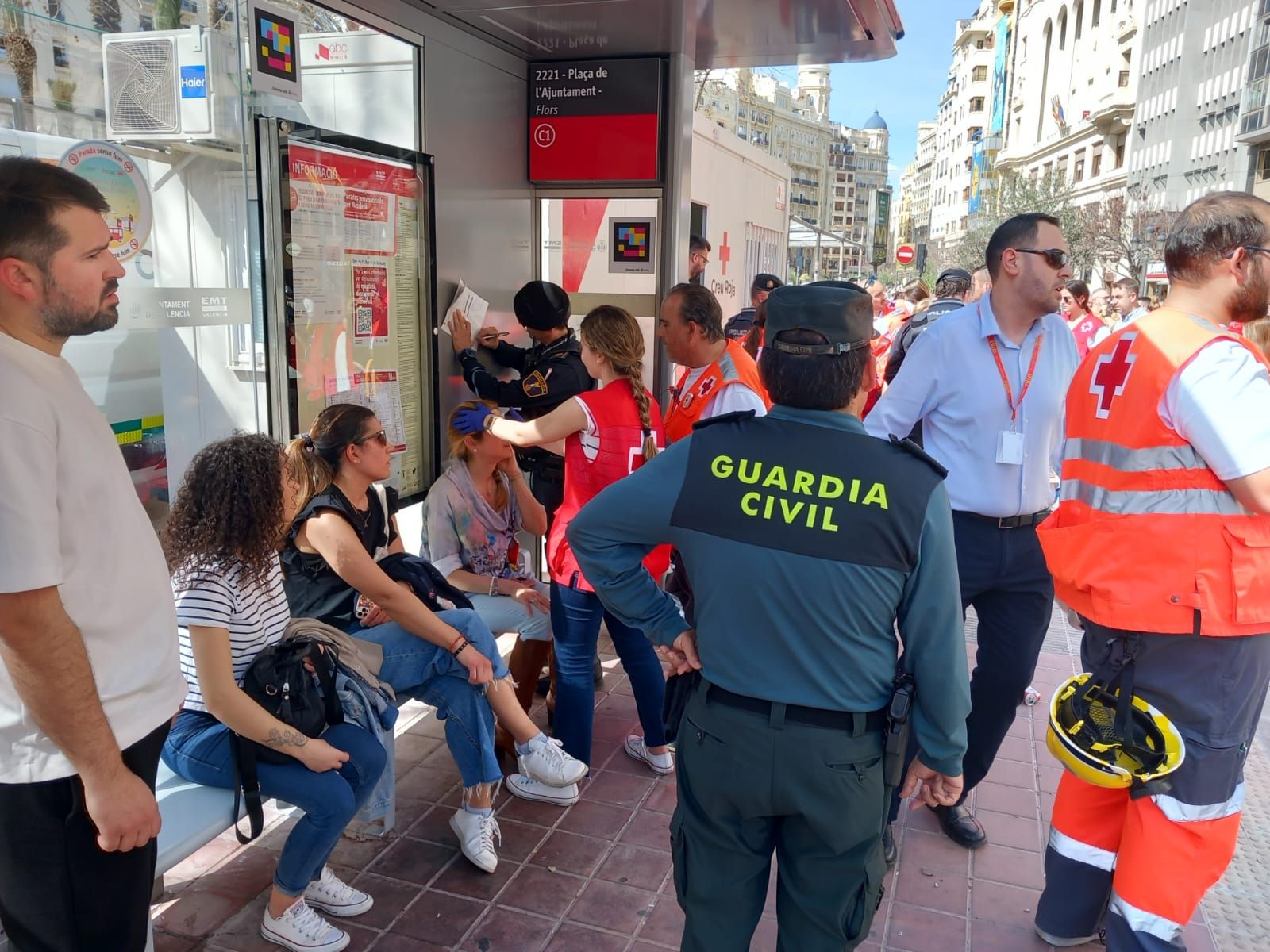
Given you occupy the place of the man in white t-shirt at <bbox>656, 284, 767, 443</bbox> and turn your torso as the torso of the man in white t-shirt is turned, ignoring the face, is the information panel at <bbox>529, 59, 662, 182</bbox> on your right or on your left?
on your right

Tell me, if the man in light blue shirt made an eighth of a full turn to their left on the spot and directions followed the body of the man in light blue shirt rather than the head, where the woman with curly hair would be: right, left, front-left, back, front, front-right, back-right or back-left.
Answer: back-right

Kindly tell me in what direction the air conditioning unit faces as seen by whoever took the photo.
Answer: facing the viewer and to the left of the viewer

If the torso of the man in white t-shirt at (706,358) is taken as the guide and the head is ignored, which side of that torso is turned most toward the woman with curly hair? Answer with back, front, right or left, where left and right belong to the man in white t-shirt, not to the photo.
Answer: front

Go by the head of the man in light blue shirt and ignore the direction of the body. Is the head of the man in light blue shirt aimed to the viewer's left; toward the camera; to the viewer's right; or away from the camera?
to the viewer's right

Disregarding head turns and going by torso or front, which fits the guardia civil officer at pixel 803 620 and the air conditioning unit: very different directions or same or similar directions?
very different directions

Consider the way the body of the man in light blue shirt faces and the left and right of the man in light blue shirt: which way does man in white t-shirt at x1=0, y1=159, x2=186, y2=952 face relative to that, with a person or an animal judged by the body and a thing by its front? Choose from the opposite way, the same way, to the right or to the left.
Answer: to the left

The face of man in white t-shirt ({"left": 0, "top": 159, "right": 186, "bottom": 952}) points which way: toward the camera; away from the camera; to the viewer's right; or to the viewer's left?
to the viewer's right

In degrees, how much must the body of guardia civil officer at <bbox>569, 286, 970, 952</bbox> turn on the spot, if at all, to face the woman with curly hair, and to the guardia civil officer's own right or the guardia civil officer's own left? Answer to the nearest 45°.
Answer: approximately 90° to the guardia civil officer's own left

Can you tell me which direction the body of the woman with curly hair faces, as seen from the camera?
to the viewer's right

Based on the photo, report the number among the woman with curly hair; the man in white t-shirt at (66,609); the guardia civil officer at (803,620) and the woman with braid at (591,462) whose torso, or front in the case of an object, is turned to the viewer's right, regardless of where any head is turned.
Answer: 2

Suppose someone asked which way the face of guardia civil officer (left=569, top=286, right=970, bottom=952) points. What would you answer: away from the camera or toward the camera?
away from the camera

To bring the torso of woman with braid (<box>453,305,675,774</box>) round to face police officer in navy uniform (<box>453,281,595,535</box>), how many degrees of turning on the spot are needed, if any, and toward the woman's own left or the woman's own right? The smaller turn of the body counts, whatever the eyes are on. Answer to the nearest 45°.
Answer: approximately 45° to the woman's own right

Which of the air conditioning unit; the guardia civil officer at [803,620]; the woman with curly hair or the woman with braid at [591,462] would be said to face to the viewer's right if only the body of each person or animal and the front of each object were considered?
the woman with curly hair

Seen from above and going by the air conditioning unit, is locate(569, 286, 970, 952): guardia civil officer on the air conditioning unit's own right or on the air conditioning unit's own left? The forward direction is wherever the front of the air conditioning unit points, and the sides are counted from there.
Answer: on the air conditioning unit's own left

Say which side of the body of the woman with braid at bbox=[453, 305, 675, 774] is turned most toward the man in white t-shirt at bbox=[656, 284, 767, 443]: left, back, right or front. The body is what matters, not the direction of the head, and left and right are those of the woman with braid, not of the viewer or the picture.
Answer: right

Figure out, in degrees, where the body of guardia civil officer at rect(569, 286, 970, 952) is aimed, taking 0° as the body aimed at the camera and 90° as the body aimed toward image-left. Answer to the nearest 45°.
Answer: approximately 180°
